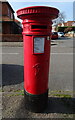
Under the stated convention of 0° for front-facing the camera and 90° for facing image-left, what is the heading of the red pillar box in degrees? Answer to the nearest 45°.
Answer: approximately 0°
